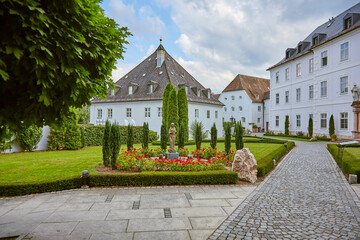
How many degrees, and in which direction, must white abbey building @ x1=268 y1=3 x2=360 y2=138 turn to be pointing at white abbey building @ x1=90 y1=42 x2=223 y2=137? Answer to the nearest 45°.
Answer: approximately 45° to its right

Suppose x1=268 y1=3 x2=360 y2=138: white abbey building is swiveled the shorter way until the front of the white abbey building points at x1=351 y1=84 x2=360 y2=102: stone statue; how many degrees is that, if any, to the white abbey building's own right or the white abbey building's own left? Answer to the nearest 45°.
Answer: approximately 90° to the white abbey building's own left

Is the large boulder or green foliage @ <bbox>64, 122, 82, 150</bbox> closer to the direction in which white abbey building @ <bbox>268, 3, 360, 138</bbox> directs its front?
the green foliage

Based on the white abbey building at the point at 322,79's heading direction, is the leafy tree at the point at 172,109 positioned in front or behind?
in front

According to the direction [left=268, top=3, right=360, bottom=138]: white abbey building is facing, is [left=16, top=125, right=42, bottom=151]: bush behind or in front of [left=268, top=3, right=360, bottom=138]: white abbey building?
in front

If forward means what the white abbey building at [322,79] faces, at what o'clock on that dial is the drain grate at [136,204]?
The drain grate is roughly at 11 o'clock from the white abbey building.

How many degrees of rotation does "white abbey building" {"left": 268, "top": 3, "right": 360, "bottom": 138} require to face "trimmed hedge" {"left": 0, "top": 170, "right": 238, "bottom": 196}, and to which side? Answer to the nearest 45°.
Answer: approximately 45° to its left

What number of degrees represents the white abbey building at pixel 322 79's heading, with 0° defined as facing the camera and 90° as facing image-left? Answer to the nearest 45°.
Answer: approximately 45°

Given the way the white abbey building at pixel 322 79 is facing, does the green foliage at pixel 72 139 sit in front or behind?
in front

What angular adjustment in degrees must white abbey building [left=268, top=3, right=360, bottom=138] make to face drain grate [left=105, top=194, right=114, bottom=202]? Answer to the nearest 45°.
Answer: approximately 45° to its left

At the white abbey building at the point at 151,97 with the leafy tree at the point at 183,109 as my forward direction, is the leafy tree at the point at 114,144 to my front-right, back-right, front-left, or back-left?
front-right

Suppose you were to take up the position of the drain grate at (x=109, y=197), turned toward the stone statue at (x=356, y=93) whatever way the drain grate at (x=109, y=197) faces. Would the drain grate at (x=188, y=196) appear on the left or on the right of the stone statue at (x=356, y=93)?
right
